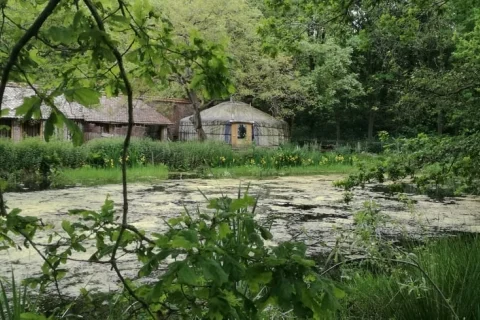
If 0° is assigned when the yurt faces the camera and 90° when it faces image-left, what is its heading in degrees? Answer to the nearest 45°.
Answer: approximately 0°
